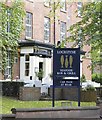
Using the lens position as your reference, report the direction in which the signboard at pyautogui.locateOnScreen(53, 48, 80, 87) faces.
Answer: facing the viewer
